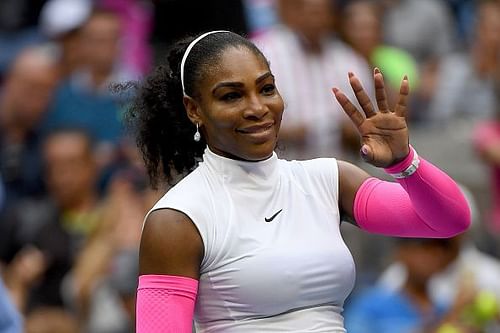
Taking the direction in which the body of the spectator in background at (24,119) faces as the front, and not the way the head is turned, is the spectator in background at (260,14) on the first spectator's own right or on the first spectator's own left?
on the first spectator's own left

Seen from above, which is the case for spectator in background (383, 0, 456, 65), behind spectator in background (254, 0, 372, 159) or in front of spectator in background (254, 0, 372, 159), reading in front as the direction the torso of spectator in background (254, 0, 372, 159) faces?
behind
